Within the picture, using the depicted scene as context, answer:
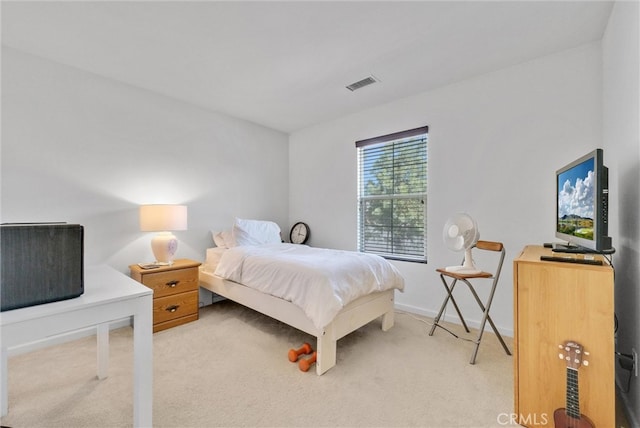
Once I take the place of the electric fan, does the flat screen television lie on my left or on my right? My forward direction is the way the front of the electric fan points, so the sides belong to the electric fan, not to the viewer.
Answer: on my left

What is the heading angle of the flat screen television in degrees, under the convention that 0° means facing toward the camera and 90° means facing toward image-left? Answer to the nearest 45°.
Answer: approximately 45°

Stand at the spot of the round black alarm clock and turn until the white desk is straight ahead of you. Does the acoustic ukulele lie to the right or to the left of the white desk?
left

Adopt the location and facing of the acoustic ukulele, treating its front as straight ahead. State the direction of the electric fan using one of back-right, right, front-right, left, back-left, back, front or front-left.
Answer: back-right

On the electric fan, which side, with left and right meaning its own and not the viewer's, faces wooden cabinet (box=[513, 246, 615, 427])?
left
